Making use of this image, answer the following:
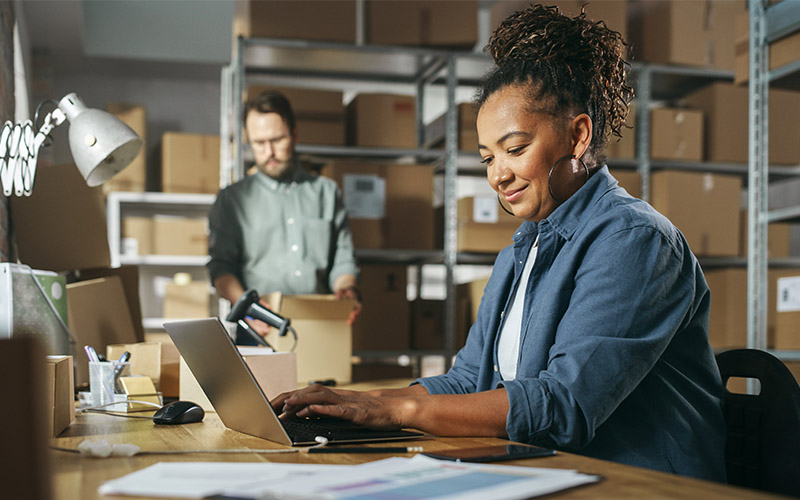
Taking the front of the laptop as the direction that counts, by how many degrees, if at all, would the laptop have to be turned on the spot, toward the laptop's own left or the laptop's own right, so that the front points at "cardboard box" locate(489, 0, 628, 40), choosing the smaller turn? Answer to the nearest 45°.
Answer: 0° — it already faces it

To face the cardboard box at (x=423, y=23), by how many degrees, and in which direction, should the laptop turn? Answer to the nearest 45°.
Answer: approximately 45° to its left

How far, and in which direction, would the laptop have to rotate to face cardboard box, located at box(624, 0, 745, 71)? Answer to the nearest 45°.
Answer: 0° — it already faces it

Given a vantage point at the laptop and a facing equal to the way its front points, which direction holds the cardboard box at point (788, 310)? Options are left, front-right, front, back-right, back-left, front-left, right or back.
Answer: front

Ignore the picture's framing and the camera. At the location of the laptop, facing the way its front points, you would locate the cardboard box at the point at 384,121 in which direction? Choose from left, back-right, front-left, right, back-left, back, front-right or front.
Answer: front-left

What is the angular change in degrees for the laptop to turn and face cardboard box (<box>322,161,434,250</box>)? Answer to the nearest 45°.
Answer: approximately 45° to its left

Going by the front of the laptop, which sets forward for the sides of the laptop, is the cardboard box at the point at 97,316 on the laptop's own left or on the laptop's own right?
on the laptop's own left

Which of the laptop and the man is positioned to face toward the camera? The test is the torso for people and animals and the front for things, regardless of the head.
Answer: the man

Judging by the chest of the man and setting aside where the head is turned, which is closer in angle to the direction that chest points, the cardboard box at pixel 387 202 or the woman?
the woman

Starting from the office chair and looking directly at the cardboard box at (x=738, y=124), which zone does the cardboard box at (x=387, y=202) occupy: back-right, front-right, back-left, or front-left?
front-left

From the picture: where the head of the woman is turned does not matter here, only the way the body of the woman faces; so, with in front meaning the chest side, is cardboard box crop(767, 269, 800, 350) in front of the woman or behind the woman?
behind

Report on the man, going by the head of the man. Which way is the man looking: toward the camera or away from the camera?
toward the camera

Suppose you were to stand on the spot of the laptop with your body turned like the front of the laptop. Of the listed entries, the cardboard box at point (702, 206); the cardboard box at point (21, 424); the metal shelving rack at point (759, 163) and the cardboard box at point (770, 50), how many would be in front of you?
3

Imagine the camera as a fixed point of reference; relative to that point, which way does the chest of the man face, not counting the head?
toward the camera

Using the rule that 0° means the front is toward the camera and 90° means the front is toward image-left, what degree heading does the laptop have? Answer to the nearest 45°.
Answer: approximately 225°

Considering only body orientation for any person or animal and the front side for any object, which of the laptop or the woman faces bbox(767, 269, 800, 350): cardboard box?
the laptop

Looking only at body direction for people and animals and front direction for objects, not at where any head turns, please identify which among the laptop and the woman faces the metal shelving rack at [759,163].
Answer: the laptop
